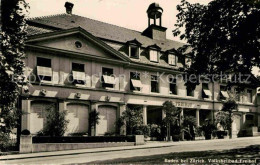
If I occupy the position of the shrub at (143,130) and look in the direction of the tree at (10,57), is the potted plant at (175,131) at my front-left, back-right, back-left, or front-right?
back-left

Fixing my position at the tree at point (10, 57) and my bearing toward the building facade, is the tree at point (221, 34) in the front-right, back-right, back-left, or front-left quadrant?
front-right

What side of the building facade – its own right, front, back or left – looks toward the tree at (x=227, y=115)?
left

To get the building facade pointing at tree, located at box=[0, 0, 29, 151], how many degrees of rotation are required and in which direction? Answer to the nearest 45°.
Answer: approximately 45° to its right
